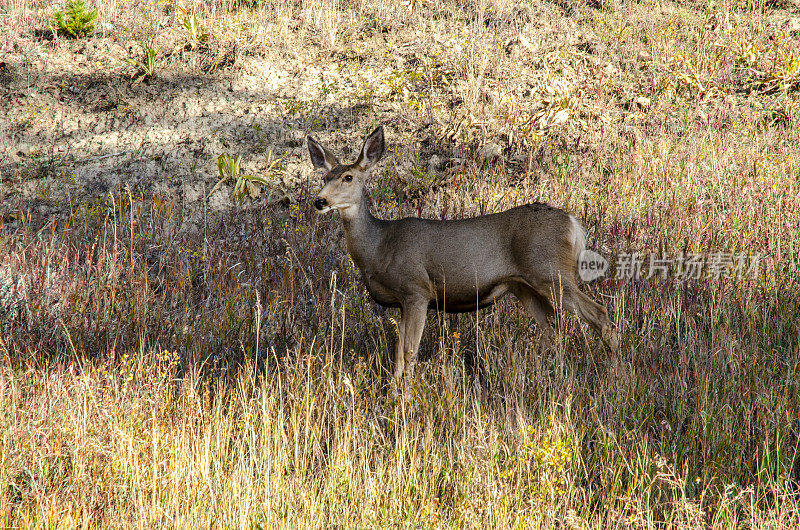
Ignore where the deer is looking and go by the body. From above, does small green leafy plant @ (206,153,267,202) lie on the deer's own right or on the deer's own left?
on the deer's own right

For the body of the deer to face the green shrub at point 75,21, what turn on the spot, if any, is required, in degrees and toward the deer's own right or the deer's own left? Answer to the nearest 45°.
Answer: approximately 45° to the deer's own right

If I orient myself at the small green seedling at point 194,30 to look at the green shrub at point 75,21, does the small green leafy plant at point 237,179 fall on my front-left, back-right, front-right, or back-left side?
back-left

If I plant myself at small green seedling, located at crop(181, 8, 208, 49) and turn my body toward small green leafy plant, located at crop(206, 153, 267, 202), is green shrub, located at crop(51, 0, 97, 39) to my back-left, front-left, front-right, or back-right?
back-right

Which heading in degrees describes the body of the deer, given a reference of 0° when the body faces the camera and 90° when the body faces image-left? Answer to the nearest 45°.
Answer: approximately 90°

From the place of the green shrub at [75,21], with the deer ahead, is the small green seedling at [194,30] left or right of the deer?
left

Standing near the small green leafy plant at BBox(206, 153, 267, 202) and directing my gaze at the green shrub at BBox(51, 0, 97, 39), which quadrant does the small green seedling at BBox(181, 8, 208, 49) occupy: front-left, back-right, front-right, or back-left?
front-right

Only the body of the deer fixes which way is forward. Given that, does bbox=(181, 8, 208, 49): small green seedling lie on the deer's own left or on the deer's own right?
on the deer's own right
